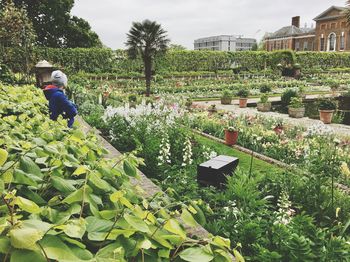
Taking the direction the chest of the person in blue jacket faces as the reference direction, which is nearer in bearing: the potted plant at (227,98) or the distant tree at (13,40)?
the potted plant

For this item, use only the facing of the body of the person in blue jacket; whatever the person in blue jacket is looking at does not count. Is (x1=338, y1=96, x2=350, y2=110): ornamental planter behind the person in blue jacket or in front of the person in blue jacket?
in front

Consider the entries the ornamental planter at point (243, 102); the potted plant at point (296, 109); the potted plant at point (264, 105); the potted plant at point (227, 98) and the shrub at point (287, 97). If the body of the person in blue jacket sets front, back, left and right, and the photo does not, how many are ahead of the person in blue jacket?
5

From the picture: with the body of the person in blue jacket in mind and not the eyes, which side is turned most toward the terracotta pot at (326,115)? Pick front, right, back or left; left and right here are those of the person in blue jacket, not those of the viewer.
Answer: front

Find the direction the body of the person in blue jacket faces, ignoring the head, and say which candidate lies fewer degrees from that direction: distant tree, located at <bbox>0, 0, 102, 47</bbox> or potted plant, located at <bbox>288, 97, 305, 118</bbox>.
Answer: the potted plant

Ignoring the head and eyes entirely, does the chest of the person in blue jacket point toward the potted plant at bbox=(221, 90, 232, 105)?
yes

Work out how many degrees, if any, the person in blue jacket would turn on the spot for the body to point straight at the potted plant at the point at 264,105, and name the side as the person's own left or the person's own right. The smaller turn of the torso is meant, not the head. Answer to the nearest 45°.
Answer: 0° — they already face it

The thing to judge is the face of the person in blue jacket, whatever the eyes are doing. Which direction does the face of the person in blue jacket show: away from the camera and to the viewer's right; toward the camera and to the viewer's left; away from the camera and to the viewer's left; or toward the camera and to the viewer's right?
away from the camera and to the viewer's right

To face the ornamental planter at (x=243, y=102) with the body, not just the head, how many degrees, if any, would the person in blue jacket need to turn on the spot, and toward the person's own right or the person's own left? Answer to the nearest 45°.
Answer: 0° — they already face it

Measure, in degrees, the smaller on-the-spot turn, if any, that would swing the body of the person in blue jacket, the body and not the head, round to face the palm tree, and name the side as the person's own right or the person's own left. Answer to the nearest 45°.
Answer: approximately 45° to the person's own left

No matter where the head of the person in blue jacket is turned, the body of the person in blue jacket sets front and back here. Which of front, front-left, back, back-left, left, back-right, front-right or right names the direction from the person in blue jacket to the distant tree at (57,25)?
front-left

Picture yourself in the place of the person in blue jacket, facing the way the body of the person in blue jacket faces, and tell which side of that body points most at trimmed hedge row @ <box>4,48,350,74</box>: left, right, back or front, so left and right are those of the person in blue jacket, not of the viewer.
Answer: front

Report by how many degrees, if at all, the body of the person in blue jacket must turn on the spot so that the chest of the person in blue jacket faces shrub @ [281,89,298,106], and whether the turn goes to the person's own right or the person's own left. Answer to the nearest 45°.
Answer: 0° — they already face it

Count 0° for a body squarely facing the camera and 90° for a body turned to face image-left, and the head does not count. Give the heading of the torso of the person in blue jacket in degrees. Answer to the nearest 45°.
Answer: approximately 225°

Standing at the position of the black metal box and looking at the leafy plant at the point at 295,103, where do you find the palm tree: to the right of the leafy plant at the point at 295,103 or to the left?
left

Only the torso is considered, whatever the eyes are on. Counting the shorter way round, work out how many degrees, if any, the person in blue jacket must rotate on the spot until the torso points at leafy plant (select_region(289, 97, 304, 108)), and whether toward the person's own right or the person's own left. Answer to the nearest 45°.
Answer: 0° — they already face it
